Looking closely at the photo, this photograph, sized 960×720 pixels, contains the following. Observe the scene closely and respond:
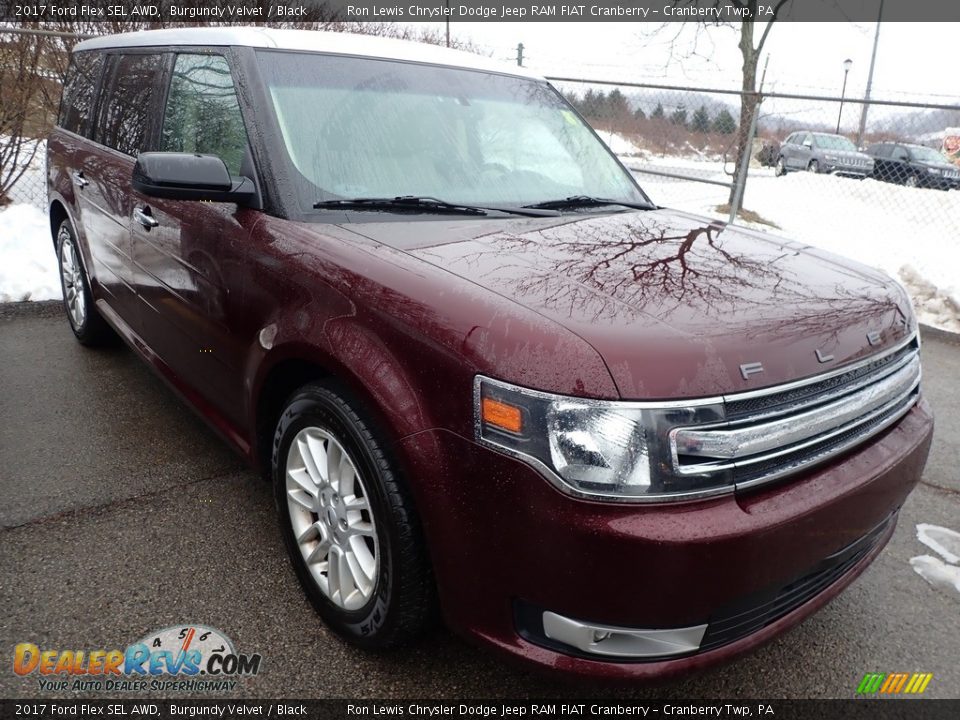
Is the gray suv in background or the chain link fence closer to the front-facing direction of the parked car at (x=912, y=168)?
the chain link fence

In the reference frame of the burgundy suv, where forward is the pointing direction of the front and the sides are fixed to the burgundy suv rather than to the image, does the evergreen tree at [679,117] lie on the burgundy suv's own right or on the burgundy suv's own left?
on the burgundy suv's own left

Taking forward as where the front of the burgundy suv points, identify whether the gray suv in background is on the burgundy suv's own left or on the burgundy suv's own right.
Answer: on the burgundy suv's own left

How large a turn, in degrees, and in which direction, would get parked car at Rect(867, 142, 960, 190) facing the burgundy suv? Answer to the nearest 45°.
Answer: approximately 45° to its right

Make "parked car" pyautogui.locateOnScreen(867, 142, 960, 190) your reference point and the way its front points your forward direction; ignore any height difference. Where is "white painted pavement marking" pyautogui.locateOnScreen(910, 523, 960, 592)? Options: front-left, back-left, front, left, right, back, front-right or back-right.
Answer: front-right

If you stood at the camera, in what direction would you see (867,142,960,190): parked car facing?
facing the viewer and to the right of the viewer

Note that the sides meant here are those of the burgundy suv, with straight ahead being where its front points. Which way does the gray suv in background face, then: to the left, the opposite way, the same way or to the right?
the same way

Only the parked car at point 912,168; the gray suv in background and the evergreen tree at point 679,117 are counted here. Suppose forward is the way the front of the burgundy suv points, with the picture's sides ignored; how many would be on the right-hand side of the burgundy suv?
0

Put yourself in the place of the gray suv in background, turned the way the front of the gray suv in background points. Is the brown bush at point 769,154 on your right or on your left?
on your right

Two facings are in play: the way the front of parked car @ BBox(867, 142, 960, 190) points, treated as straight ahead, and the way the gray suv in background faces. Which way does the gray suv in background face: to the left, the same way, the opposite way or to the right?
the same way

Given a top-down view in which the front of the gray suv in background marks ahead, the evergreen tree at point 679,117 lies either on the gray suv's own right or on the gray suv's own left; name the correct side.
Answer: on the gray suv's own left

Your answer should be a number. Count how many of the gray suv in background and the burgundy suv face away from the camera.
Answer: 0
